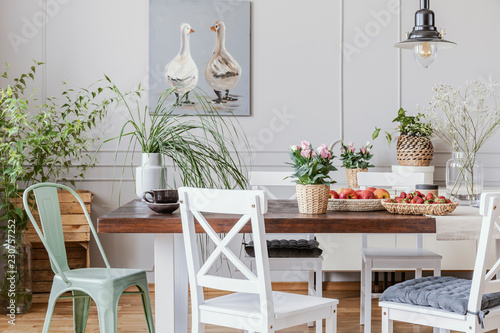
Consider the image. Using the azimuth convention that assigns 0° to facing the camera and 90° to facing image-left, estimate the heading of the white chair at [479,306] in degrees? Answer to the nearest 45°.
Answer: approximately 135°

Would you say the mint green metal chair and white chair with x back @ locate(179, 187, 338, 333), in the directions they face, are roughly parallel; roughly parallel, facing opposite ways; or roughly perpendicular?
roughly perpendicular

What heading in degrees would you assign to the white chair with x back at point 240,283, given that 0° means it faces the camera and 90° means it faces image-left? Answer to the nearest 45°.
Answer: approximately 225°

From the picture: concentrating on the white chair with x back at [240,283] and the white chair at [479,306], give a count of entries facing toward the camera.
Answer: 0

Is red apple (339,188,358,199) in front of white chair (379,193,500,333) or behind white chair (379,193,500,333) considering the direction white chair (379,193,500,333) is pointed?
in front

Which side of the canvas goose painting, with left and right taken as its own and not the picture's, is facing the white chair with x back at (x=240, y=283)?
front

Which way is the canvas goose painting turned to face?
toward the camera

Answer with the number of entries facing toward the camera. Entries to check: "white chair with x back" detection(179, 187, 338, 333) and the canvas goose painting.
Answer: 1

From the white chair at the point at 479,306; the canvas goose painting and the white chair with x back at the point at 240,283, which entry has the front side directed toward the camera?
the canvas goose painting
